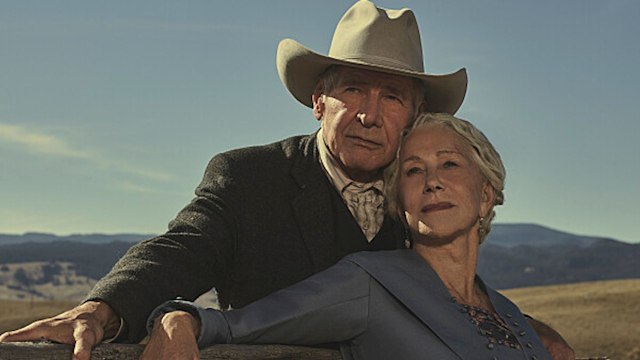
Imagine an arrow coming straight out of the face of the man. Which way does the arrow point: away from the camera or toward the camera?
toward the camera

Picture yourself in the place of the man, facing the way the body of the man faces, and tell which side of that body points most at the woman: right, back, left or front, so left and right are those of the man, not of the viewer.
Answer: front

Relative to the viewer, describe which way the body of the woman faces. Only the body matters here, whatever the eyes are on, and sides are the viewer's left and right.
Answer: facing the viewer and to the right of the viewer

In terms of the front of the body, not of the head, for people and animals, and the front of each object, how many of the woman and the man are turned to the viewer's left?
0

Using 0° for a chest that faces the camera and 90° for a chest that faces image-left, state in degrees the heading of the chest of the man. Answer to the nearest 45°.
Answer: approximately 315°

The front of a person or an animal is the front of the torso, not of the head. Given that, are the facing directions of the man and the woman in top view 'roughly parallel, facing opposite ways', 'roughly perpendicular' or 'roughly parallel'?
roughly parallel

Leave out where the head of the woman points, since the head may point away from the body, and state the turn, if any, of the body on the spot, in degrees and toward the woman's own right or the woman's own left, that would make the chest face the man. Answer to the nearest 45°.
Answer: approximately 180°
